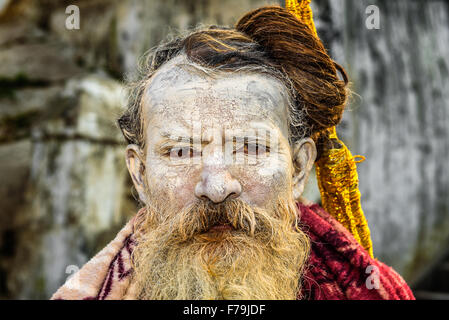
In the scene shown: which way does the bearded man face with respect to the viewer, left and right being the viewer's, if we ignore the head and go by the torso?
facing the viewer

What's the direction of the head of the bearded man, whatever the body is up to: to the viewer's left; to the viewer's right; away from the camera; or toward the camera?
toward the camera
